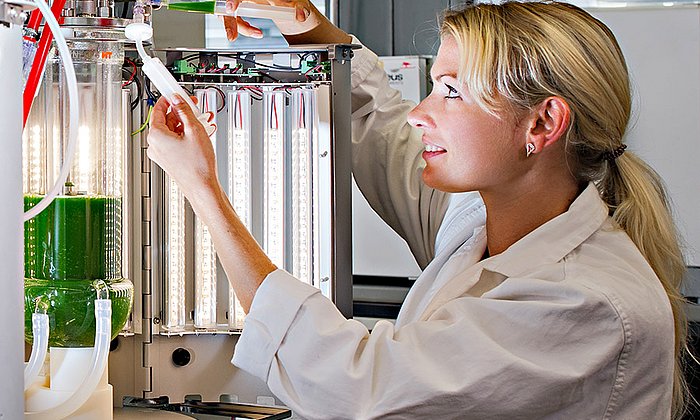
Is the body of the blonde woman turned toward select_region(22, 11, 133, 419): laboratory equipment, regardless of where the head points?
yes

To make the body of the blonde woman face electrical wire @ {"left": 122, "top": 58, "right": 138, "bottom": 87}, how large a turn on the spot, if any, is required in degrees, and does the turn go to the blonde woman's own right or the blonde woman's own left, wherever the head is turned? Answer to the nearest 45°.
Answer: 0° — they already face it

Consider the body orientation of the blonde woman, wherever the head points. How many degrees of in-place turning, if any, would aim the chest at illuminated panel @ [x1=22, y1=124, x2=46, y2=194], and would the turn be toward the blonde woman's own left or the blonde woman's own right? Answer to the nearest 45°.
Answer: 0° — they already face it

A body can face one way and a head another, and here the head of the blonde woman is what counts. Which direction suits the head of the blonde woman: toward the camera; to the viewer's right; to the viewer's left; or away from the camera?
to the viewer's left

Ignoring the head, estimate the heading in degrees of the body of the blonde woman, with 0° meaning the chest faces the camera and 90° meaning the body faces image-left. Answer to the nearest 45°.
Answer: approximately 90°

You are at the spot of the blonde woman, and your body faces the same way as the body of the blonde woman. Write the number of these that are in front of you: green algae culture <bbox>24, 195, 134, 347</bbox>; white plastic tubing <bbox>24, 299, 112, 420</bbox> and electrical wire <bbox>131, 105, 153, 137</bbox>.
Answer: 3

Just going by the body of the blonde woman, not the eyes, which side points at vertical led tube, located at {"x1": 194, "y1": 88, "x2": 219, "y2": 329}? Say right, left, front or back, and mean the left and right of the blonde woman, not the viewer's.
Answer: front

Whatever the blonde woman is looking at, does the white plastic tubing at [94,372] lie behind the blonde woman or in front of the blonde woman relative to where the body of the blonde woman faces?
in front

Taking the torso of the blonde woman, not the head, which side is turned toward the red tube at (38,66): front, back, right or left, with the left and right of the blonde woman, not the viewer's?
front

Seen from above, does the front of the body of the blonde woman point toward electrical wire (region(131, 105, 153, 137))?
yes
